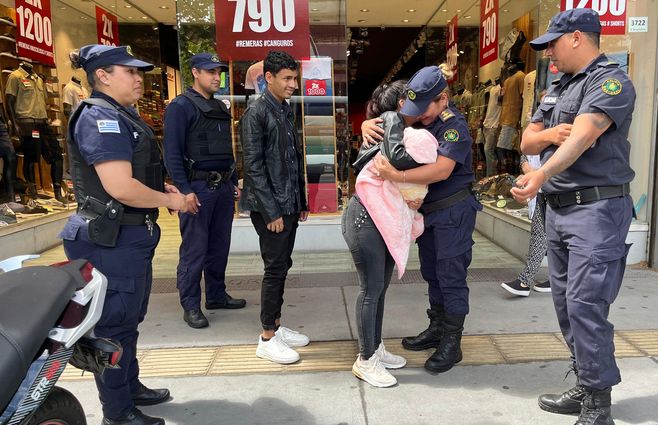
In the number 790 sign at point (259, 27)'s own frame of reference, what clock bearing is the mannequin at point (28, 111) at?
The mannequin is roughly at 4 o'clock from the number 790 sign.

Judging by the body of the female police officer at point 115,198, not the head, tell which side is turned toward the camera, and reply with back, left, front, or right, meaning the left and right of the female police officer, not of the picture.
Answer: right

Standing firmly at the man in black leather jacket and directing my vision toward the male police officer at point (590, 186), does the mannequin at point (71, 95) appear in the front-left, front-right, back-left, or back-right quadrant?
back-left

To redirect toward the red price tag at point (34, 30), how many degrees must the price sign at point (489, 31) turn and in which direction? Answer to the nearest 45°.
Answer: approximately 45° to its right

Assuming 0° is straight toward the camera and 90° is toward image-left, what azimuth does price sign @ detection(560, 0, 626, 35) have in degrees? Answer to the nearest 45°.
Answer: approximately 0°

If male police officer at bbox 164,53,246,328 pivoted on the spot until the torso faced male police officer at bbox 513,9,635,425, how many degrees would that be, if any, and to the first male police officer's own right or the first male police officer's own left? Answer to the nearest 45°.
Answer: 0° — they already face them

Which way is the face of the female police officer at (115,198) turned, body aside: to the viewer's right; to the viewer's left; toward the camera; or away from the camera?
to the viewer's right

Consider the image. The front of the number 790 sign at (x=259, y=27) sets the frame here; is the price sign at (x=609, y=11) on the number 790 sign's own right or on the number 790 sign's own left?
on the number 790 sign's own left

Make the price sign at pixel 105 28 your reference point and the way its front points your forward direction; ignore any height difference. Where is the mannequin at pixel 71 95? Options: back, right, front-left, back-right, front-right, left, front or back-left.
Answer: back
